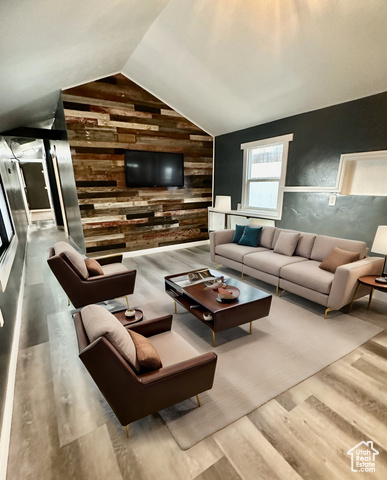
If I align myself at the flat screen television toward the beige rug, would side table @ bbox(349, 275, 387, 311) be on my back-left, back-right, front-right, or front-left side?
front-left

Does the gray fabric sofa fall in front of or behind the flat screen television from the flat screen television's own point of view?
in front

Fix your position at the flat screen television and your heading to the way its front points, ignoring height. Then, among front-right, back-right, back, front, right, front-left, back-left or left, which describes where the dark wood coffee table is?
front

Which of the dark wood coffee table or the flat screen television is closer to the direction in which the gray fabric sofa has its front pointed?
the dark wood coffee table

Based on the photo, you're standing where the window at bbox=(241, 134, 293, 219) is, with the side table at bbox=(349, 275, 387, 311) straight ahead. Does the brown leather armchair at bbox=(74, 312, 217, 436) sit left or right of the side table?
right

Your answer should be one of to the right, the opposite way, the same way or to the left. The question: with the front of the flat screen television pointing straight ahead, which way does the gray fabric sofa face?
to the right

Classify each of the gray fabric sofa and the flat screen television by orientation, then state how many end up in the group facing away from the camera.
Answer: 0

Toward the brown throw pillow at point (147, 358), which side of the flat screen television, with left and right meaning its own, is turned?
front

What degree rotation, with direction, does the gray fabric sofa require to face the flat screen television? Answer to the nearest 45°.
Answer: approximately 45° to its right

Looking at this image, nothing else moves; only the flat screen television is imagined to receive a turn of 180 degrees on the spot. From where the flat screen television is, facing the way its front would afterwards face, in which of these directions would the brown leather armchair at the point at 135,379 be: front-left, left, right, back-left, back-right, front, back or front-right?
back

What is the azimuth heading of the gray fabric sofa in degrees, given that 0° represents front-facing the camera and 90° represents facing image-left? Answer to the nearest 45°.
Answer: approximately 45°

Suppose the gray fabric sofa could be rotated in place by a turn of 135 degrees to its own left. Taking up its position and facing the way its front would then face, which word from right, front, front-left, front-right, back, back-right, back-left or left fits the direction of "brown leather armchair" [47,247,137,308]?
back-right

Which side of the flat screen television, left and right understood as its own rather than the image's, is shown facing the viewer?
front
